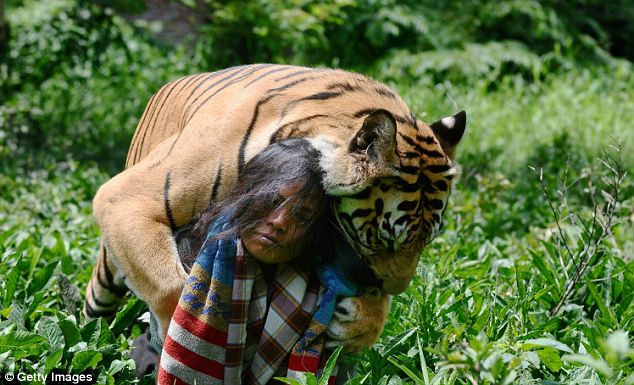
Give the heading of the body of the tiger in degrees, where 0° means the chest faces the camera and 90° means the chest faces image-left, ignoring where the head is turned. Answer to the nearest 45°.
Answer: approximately 315°
